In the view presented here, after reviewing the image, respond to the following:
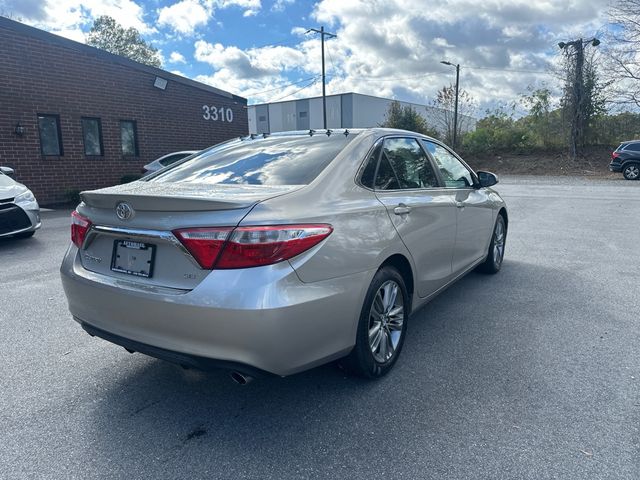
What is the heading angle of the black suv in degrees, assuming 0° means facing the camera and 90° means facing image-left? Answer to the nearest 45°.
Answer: approximately 270°

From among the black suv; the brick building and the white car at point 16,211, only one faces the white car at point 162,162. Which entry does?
the brick building

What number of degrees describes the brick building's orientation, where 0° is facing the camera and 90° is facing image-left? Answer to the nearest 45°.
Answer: approximately 315°

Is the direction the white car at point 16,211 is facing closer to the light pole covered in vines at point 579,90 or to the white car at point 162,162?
the light pole covered in vines

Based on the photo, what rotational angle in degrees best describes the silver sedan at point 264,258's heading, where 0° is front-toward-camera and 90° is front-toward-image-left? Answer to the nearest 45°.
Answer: approximately 225°

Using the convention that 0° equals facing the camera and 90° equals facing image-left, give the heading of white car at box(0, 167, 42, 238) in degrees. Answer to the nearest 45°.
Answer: approximately 315°

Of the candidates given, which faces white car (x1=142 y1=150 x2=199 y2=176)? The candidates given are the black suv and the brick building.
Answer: the brick building

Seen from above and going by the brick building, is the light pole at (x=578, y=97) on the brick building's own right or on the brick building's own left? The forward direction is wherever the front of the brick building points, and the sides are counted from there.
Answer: on the brick building's own left

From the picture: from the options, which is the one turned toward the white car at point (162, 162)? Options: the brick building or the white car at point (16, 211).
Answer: the brick building

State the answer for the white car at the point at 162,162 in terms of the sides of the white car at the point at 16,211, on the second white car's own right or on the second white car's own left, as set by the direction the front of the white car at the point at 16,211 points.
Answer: on the second white car's own left

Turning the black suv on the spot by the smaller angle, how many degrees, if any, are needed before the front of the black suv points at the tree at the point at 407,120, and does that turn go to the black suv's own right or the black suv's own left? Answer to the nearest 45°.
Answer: approximately 135° to the black suv's own left
